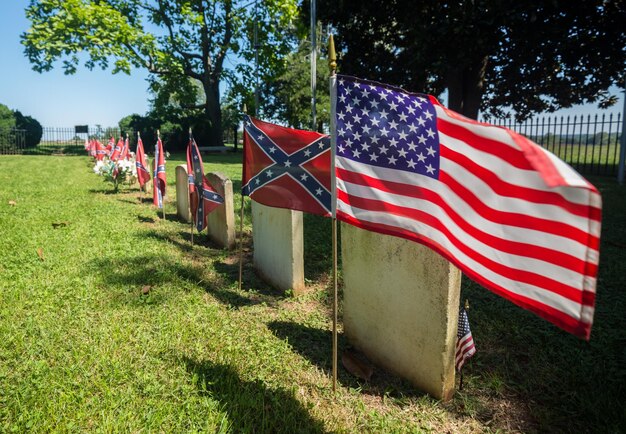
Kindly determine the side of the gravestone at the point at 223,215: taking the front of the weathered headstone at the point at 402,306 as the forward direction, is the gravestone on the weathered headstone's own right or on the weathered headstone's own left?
on the weathered headstone's own right

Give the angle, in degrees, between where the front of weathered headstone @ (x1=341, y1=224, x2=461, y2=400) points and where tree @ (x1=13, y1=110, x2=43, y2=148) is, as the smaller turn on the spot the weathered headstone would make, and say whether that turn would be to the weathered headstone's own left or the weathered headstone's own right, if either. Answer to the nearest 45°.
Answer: approximately 90° to the weathered headstone's own right

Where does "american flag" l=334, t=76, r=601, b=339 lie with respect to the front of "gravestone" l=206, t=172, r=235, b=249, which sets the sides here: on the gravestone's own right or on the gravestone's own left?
on the gravestone's own left

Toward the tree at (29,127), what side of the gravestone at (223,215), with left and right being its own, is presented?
right

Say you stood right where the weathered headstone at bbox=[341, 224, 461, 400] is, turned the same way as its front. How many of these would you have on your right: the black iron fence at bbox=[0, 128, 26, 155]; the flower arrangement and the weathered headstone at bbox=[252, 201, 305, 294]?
3

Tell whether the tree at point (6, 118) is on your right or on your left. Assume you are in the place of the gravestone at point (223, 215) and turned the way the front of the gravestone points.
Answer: on your right

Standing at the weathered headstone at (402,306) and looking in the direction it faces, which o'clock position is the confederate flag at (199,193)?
The confederate flag is roughly at 3 o'clock from the weathered headstone.

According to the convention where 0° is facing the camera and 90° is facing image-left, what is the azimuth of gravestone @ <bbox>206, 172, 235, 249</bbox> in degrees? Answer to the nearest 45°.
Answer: approximately 45°

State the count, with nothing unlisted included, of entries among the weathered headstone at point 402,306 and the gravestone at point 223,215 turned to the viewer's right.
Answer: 0

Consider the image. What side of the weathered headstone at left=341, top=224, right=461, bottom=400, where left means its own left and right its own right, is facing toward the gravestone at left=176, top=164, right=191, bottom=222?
right

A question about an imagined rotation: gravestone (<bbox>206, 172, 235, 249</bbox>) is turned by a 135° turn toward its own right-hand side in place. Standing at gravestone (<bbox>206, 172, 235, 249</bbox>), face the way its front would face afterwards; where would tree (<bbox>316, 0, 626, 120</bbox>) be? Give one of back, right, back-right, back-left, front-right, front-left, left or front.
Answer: front-right

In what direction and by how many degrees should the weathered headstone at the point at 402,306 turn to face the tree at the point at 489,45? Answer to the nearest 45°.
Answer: approximately 135° to its right
